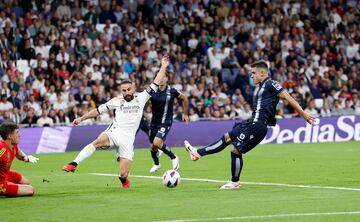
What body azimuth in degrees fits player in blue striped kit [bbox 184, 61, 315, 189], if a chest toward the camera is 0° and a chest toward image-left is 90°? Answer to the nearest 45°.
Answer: approximately 90°

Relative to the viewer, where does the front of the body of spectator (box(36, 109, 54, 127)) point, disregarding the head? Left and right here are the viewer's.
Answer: facing the viewer

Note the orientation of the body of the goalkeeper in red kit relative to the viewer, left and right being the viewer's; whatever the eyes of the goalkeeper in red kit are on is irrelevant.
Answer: facing to the right of the viewer

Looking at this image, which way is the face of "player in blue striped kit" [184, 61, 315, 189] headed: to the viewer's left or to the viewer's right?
to the viewer's left

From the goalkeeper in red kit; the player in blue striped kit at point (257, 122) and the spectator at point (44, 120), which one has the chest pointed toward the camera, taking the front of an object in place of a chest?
the spectator

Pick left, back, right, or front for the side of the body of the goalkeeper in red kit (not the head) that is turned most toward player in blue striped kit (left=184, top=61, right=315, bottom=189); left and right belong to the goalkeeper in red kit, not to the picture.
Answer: front

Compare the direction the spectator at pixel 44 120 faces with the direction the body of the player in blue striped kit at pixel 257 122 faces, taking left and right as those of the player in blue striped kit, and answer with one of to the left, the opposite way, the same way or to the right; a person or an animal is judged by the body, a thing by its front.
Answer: to the left

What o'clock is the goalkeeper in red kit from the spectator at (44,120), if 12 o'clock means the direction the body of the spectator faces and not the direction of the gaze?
The goalkeeper in red kit is roughly at 12 o'clock from the spectator.

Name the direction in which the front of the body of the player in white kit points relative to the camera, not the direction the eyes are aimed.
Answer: toward the camera

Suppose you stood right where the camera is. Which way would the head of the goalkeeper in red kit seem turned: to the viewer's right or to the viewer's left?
to the viewer's right

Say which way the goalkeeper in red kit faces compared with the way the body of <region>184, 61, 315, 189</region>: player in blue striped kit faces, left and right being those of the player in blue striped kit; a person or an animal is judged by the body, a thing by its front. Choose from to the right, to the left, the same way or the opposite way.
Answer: the opposite way

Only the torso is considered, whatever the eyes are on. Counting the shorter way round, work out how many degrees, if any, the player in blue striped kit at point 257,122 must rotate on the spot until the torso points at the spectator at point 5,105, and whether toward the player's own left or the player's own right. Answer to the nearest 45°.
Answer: approximately 45° to the player's own right
